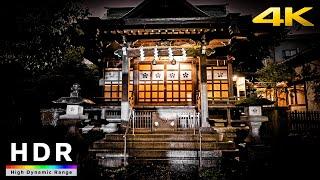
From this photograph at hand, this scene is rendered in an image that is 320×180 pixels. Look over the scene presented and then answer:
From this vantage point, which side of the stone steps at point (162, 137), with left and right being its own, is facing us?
front

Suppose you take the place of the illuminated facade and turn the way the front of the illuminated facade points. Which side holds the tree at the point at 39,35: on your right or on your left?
on your right

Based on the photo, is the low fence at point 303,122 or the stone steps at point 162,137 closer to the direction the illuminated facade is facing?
the stone steps

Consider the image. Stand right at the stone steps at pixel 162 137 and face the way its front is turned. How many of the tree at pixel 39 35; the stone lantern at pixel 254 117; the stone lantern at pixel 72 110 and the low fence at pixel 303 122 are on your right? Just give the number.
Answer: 2

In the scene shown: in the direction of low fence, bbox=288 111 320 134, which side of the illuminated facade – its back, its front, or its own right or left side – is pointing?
left

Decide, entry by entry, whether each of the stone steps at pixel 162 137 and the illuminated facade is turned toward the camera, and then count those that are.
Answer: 2

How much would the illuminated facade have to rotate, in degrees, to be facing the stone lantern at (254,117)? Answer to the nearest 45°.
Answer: approximately 45° to its left

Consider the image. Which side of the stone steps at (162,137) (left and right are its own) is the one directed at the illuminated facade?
back

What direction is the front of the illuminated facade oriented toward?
toward the camera

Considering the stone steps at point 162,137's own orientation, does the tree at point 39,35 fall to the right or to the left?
on its right

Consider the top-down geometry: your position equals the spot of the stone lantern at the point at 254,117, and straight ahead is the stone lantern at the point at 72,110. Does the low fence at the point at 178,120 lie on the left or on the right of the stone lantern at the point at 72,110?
right

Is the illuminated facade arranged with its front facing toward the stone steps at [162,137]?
yes

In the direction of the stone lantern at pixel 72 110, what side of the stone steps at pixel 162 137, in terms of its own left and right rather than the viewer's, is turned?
right

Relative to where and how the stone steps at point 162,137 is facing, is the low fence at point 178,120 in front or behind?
behind
